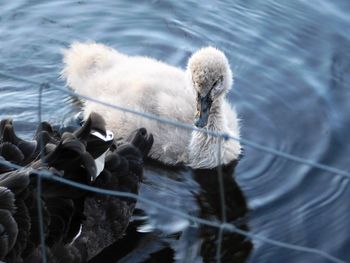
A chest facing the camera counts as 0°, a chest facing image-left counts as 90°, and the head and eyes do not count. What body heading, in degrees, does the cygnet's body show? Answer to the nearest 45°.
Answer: approximately 315°
